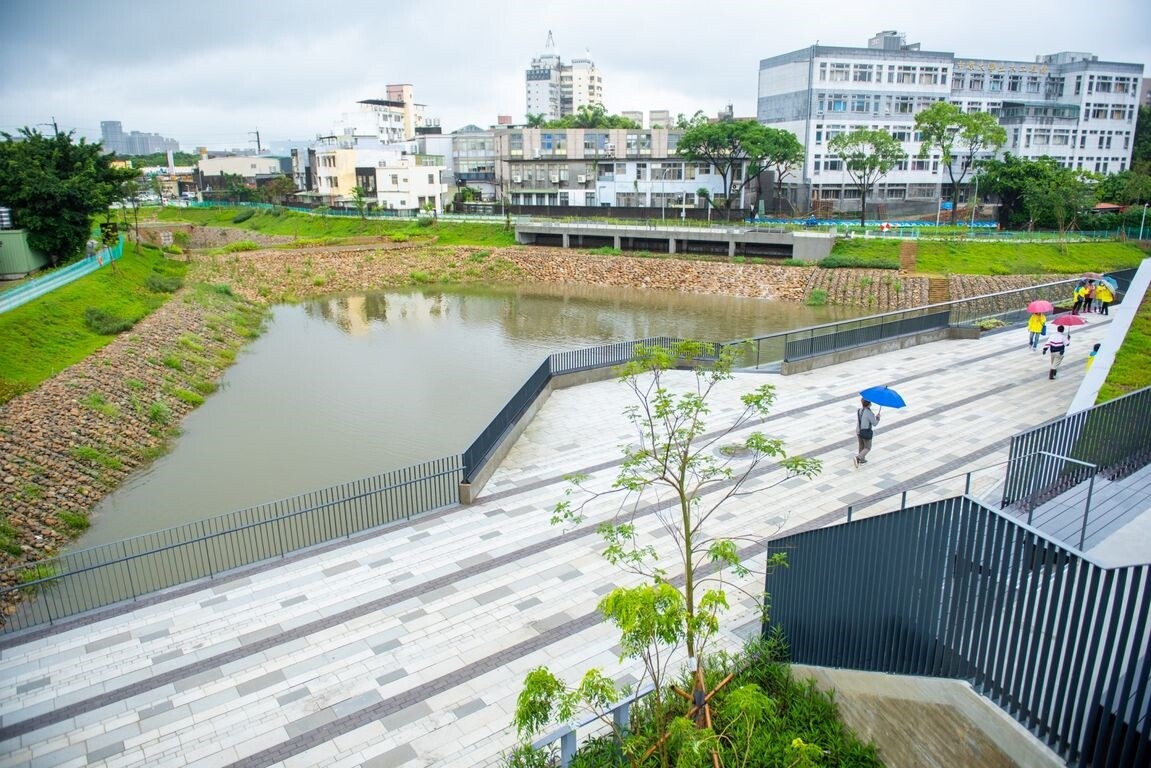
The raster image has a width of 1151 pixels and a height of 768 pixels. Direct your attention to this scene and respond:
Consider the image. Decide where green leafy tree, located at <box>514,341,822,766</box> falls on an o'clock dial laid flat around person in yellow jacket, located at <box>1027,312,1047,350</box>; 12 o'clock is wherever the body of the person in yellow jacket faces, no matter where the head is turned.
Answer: The green leafy tree is roughly at 11 o'clock from the person in yellow jacket.

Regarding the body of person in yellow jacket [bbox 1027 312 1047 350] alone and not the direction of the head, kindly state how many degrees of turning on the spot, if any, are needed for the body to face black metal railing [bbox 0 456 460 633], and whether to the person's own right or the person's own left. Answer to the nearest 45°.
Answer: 0° — they already face it

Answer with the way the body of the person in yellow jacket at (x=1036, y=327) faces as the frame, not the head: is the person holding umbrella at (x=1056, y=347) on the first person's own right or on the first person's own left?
on the first person's own left

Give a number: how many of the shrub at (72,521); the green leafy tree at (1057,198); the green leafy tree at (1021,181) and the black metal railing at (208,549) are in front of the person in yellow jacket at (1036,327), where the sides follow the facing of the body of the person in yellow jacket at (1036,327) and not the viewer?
2

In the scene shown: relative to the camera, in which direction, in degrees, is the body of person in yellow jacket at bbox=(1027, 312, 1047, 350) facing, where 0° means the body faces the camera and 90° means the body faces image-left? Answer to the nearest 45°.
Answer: approximately 45°

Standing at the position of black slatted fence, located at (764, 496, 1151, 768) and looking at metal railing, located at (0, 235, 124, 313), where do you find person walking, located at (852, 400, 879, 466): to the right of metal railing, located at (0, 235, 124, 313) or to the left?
right

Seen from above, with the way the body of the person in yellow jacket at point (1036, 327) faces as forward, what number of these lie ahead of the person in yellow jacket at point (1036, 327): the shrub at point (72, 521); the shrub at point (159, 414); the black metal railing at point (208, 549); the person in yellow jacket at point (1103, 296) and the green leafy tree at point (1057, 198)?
3

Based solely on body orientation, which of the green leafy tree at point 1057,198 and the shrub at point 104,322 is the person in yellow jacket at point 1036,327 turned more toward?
the shrub

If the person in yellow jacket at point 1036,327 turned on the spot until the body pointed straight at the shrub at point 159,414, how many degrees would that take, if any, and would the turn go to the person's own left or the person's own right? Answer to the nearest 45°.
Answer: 0° — they already face it

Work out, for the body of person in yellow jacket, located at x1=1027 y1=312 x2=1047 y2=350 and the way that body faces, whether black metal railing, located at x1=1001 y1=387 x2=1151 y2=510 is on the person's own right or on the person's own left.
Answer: on the person's own left

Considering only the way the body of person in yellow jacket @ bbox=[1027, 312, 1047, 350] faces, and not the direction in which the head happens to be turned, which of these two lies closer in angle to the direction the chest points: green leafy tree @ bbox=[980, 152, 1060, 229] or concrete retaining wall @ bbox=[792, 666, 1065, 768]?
the concrete retaining wall

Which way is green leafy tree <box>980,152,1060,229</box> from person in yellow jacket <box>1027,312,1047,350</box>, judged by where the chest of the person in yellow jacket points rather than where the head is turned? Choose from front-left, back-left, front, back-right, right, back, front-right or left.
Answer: back-right

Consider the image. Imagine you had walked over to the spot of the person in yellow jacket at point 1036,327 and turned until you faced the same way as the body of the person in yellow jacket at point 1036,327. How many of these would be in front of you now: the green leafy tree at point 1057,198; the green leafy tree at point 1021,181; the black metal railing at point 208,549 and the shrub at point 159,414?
2
